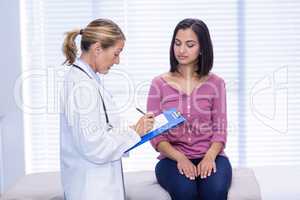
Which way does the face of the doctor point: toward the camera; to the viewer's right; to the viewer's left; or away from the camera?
to the viewer's right

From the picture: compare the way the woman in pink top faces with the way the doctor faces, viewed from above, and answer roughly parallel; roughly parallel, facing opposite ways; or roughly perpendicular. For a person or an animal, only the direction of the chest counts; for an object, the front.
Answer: roughly perpendicular

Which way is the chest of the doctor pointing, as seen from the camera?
to the viewer's right

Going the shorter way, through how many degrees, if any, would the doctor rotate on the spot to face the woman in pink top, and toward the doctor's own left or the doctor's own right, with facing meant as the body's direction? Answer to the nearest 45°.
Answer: approximately 45° to the doctor's own left

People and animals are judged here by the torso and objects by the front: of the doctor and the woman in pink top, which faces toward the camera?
the woman in pink top

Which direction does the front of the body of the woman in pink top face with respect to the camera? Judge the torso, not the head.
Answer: toward the camera

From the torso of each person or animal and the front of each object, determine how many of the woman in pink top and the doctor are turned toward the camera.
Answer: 1

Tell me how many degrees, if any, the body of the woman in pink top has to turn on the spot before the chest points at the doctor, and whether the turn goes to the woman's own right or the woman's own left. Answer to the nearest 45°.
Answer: approximately 45° to the woman's own right

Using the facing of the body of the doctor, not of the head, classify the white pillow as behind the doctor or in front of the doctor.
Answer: in front
